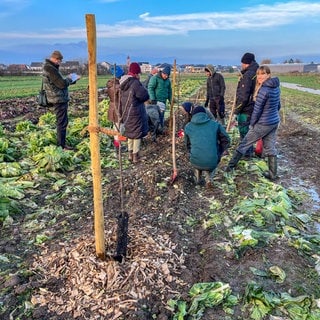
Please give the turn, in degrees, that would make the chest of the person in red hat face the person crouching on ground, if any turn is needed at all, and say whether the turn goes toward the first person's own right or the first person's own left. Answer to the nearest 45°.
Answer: approximately 90° to the first person's own right

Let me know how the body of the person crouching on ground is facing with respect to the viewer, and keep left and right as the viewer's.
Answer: facing away from the viewer

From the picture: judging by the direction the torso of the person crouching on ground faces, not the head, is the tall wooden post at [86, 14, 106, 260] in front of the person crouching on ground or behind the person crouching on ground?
behind

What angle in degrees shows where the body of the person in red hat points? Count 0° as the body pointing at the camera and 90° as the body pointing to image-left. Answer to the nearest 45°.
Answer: approximately 225°

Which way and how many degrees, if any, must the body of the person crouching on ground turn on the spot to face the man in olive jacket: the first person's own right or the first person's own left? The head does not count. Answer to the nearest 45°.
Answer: approximately 45° to the first person's own left

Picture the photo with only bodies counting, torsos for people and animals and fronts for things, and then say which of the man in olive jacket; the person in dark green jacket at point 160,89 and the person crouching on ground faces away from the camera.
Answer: the person crouching on ground

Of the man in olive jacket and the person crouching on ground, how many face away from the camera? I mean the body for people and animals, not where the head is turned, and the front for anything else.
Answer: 1

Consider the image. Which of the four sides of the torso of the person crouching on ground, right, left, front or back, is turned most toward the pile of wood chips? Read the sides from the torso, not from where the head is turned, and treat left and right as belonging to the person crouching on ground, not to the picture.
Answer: back

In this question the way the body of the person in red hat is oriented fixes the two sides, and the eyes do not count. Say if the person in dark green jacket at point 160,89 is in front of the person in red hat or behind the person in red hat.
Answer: in front

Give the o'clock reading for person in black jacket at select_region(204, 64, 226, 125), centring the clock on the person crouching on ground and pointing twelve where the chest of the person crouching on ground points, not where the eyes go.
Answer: The person in black jacket is roughly at 12 o'clock from the person crouching on ground.

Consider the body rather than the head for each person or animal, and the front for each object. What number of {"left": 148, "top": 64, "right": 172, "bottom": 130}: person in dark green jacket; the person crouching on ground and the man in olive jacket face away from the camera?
1

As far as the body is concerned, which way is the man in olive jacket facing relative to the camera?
to the viewer's right

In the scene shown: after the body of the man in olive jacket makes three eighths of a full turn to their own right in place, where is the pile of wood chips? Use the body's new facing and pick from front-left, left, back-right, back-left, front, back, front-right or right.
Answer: front-left

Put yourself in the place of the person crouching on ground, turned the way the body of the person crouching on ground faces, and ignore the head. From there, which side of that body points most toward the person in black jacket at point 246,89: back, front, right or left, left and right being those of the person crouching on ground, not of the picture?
front

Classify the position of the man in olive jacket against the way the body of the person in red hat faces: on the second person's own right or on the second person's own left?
on the second person's own left
